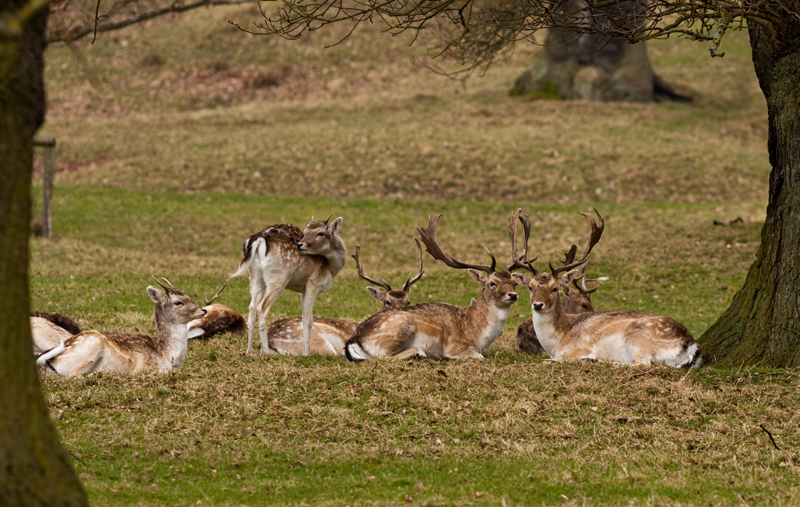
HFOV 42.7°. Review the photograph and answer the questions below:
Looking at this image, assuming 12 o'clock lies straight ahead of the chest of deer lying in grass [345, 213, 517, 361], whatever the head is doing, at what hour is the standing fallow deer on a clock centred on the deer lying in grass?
The standing fallow deer is roughly at 6 o'clock from the deer lying in grass.

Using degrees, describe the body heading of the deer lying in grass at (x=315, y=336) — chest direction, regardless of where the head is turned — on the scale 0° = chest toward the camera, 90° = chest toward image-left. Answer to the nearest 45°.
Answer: approximately 270°

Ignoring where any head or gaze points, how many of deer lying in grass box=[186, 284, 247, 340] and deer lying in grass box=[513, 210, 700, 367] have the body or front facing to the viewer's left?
2

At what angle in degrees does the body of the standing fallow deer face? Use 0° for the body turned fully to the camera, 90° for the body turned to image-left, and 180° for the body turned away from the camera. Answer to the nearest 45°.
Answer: approximately 225°

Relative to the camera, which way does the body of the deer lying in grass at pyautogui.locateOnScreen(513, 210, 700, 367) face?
to the viewer's left

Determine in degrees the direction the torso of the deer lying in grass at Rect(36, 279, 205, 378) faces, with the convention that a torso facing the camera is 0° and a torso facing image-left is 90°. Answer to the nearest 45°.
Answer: approximately 270°

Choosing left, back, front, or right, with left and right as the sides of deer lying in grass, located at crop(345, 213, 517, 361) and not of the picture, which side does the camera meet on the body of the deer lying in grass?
right
